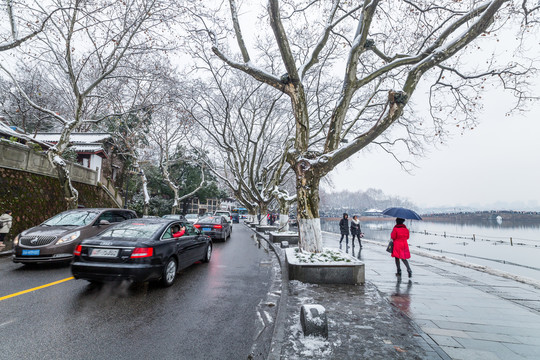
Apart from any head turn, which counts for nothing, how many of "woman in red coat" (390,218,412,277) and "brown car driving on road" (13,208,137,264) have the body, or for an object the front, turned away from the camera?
1

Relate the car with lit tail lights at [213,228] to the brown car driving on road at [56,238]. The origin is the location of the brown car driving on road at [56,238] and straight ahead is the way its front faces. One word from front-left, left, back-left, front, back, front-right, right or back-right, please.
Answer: back

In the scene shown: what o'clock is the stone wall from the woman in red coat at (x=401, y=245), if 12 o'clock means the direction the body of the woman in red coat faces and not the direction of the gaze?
The stone wall is roughly at 9 o'clock from the woman in red coat.

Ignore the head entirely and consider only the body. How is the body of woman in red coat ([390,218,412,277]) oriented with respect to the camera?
away from the camera

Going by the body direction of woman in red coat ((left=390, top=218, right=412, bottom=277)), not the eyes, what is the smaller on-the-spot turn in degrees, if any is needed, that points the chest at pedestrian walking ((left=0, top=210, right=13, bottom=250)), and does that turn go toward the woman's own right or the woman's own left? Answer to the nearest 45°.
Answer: approximately 90° to the woman's own left

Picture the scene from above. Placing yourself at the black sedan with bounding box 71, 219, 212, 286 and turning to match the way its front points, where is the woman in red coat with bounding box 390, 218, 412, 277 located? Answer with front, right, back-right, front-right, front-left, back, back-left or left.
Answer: front-right

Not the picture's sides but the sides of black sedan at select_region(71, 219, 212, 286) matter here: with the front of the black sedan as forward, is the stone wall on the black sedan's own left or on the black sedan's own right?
on the black sedan's own left

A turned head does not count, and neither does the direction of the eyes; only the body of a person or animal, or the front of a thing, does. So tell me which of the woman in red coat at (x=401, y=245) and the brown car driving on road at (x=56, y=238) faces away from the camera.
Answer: the woman in red coat

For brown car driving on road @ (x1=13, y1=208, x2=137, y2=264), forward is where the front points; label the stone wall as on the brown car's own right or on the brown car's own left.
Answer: on the brown car's own right

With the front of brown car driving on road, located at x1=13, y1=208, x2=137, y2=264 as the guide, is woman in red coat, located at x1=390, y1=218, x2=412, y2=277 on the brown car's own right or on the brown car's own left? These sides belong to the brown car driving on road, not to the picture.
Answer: on the brown car's own left

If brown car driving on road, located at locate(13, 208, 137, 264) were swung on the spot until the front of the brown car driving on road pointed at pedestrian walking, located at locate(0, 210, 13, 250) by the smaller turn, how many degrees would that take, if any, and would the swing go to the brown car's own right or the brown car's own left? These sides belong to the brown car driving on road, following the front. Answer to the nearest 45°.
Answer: approximately 135° to the brown car's own right

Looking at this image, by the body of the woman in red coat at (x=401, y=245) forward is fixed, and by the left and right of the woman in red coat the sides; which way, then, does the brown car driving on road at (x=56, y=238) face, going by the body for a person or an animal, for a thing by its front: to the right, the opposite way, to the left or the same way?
the opposite way

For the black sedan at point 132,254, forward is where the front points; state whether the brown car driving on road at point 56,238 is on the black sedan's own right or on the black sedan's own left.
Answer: on the black sedan's own left

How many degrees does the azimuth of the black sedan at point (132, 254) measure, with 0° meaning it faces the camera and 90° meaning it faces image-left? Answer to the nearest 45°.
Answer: approximately 225°

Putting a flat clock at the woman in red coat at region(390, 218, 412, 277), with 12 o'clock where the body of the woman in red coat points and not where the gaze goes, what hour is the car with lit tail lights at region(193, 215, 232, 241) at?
The car with lit tail lights is roughly at 10 o'clock from the woman in red coat.
